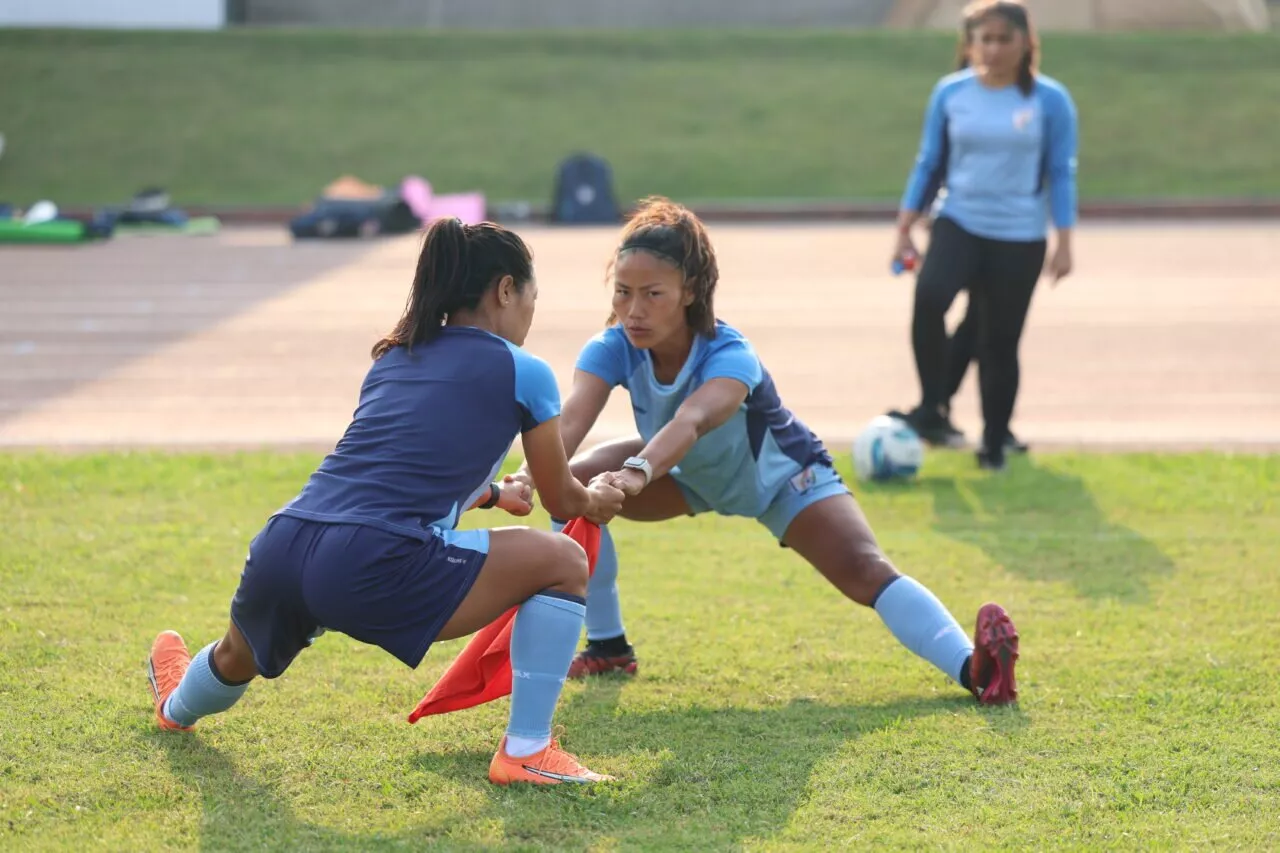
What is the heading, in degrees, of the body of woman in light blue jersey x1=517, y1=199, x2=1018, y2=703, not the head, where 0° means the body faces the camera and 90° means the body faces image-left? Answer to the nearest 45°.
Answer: approximately 45°

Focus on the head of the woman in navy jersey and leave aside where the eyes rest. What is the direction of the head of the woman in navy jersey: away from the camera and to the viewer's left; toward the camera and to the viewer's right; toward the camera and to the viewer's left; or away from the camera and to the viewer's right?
away from the camera and to the viewer's right

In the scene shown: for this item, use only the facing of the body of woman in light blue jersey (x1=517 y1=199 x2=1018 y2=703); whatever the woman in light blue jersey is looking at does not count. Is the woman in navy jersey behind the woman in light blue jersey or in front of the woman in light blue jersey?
in front

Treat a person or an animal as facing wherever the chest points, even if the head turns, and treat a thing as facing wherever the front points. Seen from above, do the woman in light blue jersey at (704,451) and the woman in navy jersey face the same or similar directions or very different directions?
very different directions

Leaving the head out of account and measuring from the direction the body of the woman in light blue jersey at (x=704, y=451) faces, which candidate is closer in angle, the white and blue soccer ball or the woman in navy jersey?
the woman in navy jersey

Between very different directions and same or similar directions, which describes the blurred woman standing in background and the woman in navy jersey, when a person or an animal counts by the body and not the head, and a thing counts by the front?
very different directions

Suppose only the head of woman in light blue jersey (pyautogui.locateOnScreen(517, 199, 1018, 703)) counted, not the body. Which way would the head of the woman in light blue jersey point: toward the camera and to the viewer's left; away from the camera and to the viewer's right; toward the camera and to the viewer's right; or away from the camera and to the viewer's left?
toward the camera and to the viewer's left

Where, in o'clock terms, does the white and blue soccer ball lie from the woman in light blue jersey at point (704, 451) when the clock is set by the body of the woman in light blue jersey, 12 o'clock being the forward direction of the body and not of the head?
The white and blue soccer ball is roughly at 5 o'clock from the woman in light blue jersey.

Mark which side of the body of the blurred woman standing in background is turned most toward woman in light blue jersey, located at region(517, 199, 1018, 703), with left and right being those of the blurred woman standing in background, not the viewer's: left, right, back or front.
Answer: front

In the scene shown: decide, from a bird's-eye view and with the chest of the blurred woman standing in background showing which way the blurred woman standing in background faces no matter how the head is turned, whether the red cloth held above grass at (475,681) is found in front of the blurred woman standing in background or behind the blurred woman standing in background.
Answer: in front

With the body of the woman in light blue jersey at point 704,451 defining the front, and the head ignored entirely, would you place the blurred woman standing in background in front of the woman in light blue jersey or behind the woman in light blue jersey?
behind

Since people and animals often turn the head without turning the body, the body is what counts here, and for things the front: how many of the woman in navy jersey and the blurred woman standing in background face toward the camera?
1

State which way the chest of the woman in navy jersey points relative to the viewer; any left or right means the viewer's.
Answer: facing away from the viewer and to the right of the viewer
